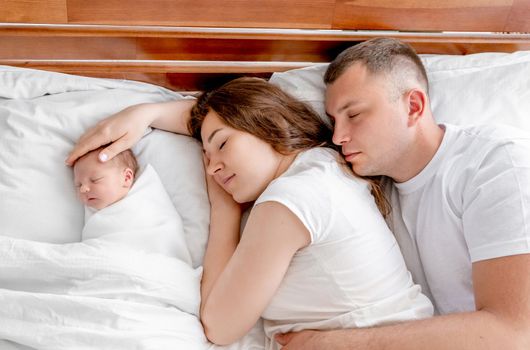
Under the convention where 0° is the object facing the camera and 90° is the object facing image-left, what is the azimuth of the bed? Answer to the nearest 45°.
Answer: approximately 0°
